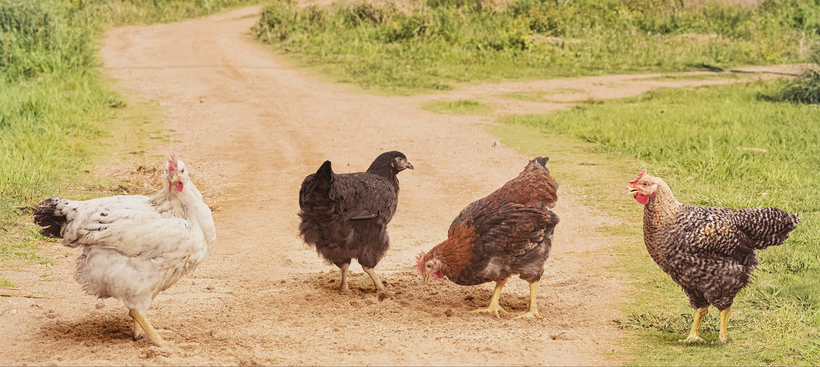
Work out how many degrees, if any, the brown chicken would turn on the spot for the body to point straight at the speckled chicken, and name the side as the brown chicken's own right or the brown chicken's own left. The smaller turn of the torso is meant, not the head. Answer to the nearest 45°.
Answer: approximately 180°

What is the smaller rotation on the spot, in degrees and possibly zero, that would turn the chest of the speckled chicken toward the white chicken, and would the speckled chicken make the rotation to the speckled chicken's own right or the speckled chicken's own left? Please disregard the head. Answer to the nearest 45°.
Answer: approximately 45° to the speckled chicken's own left

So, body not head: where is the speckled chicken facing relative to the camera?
to the viewer's left

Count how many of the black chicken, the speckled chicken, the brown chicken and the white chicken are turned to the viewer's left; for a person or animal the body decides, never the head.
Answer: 2

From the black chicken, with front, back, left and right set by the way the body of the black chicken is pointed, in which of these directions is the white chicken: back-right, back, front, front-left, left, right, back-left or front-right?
back

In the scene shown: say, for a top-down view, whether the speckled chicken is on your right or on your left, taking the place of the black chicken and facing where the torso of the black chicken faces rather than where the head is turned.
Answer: on your right

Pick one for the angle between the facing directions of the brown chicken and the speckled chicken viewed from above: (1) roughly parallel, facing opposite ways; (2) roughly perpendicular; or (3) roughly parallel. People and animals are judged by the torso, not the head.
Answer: roughly parallel

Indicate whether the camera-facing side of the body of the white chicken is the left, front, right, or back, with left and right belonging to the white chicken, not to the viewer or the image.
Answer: right

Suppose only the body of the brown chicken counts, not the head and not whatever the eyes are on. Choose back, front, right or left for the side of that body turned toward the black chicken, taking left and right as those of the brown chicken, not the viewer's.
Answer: front

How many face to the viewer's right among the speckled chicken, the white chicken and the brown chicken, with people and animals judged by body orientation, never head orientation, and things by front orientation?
1

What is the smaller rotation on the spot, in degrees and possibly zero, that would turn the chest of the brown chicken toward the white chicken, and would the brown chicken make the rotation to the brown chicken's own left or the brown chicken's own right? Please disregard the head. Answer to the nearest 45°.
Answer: approximately 45° to the brown chicken's own left

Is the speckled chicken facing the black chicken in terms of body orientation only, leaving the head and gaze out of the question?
yes

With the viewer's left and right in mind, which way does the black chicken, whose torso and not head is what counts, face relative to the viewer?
facing away from the viewer and to the right of the viewer

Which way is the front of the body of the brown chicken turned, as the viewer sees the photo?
to the viewer's left
